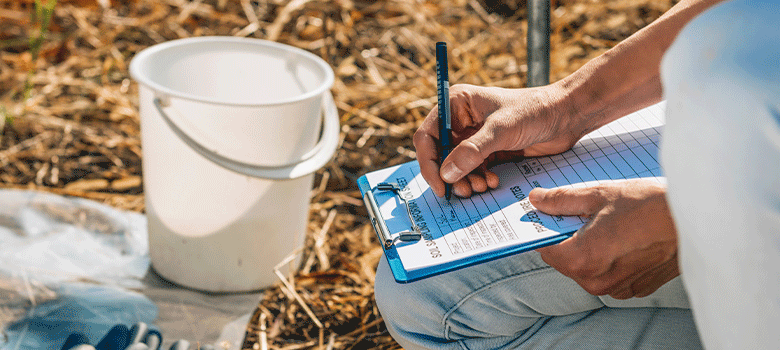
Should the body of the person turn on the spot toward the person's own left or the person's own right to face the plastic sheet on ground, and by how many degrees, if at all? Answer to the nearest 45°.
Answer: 0° — they already face it

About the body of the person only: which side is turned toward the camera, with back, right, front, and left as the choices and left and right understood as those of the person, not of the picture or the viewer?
left
